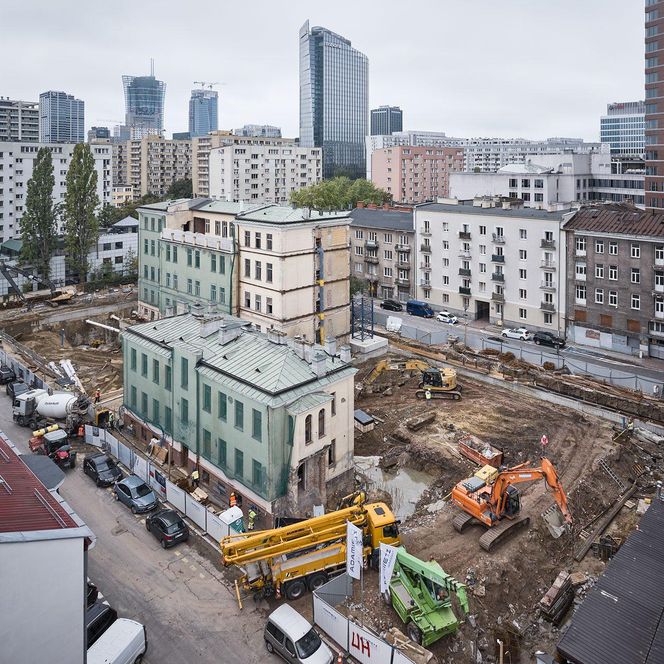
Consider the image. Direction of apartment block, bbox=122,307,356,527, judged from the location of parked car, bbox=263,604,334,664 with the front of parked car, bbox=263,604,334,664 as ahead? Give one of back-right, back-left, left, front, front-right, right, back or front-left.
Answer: back-left

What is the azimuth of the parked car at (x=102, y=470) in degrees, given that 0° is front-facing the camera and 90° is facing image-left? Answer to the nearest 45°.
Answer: approximately 315°

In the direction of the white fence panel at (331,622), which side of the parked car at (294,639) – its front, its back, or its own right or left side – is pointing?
left

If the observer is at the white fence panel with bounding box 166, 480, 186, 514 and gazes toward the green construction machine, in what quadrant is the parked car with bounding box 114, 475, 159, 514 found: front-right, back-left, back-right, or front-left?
back-right

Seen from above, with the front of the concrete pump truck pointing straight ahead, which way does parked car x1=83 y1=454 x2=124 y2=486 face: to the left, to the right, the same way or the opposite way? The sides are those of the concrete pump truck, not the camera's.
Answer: to the right

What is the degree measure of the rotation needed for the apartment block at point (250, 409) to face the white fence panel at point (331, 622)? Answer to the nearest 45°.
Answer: approximately 45° to its left
